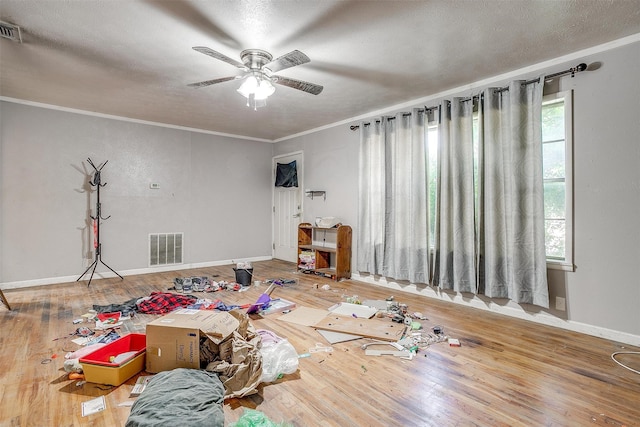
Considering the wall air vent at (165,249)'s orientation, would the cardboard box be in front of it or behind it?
in front

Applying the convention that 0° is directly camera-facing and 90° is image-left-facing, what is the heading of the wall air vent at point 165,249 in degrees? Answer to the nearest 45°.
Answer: approximately 0°

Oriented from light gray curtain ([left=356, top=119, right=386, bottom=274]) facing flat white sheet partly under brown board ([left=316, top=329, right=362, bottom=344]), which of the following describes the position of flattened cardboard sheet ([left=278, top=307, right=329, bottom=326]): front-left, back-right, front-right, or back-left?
front-right

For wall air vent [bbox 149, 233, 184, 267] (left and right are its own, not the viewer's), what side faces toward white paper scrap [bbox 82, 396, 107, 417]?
front

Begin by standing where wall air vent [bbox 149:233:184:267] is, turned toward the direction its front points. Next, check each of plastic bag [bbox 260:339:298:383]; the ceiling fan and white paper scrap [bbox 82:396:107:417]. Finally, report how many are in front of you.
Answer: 3

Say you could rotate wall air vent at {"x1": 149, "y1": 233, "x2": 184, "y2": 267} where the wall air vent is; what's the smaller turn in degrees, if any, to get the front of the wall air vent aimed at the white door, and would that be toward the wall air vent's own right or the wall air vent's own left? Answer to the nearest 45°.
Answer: approximately 90° to the wall air vent's own left

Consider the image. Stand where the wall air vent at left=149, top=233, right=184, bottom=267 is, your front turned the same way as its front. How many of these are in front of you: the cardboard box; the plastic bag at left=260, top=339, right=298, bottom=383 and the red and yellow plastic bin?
3

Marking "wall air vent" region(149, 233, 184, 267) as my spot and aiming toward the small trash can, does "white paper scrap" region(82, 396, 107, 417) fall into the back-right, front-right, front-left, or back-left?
front-right

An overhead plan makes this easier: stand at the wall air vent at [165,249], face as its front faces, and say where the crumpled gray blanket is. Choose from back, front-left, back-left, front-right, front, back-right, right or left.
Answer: front

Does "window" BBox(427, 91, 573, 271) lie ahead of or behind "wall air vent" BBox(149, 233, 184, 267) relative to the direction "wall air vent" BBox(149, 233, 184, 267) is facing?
ahead

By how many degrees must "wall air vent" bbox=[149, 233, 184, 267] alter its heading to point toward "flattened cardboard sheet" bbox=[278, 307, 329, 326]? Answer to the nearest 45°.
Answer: approximately 45° to its left

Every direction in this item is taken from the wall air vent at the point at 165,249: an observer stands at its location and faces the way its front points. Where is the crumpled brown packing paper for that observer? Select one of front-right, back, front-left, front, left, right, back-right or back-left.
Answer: front

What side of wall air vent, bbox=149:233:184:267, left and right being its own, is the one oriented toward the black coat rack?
right

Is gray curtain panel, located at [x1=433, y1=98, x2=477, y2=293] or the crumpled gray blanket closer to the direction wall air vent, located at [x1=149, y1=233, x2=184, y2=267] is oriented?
the crumpled gray blanket

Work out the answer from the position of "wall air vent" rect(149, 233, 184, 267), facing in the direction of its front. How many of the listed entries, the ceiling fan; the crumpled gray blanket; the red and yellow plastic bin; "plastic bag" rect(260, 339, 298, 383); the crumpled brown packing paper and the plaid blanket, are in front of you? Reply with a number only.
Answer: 6

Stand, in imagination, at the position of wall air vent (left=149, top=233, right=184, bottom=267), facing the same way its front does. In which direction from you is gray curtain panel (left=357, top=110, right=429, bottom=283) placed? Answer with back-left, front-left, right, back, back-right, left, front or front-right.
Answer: front-left

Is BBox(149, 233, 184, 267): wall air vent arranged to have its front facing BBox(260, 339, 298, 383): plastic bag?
yes

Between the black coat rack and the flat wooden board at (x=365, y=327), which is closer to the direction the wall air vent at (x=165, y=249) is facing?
the flat wooden board

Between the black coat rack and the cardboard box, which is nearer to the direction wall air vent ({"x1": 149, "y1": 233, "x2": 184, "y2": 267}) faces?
the cardboard box

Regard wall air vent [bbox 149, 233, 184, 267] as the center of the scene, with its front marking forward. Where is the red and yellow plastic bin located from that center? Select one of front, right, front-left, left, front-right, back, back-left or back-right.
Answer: front
